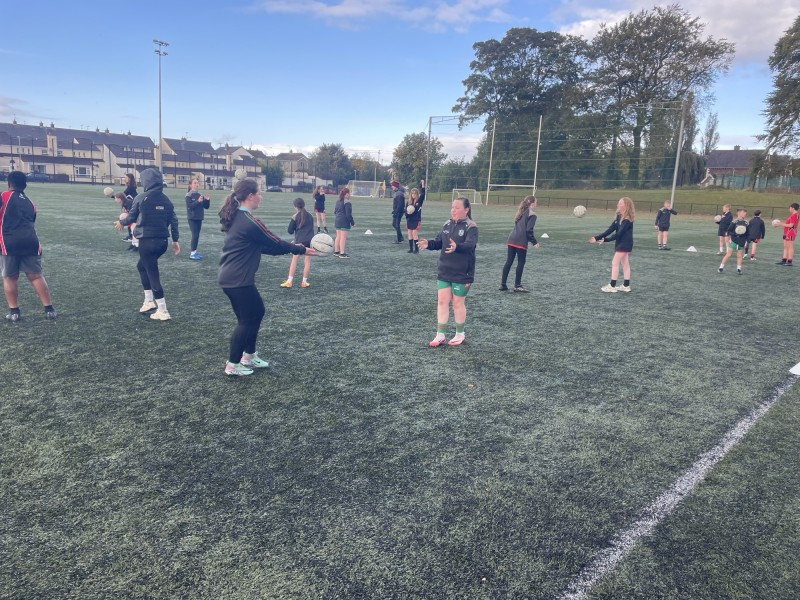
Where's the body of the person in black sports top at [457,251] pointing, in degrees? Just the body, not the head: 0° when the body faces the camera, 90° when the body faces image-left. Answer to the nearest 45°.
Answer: approximately 45°

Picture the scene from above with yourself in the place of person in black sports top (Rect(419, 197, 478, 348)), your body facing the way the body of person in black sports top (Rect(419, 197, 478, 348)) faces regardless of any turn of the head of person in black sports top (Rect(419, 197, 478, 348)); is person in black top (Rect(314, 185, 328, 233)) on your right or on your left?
on your right

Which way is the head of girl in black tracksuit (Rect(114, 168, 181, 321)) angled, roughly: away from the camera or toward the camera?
away from the camera

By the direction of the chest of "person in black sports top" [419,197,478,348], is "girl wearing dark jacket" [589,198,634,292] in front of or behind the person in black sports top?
behind

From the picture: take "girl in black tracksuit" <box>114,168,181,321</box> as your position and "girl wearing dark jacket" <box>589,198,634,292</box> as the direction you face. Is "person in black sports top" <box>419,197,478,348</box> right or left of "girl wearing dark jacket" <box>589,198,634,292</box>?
right

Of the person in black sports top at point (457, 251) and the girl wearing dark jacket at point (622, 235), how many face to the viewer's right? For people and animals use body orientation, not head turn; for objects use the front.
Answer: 0

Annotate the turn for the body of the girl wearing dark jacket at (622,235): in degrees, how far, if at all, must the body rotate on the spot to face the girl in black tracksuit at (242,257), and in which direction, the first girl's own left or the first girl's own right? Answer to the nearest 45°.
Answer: approximately 45° to the first girl's own left

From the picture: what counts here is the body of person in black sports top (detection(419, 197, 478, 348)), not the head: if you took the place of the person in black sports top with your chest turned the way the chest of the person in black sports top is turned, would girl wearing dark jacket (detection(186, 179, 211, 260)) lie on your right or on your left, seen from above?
on your right

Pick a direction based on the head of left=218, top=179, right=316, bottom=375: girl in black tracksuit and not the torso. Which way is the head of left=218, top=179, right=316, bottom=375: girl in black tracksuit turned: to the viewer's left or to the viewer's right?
to the viewer's right

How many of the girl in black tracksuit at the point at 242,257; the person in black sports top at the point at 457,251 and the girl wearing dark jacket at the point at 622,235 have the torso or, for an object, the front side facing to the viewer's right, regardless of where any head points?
1

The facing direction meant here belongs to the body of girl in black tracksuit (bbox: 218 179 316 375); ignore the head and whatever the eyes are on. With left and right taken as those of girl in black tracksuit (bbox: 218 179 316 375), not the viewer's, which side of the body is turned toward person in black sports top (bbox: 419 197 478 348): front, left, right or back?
front

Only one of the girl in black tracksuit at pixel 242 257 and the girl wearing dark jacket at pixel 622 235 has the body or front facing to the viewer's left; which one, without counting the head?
the girl wearing dark jacket

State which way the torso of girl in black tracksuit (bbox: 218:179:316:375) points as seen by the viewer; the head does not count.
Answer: to the viewer's right

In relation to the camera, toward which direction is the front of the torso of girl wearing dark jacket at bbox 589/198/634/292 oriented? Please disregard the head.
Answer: to the viewer's left
